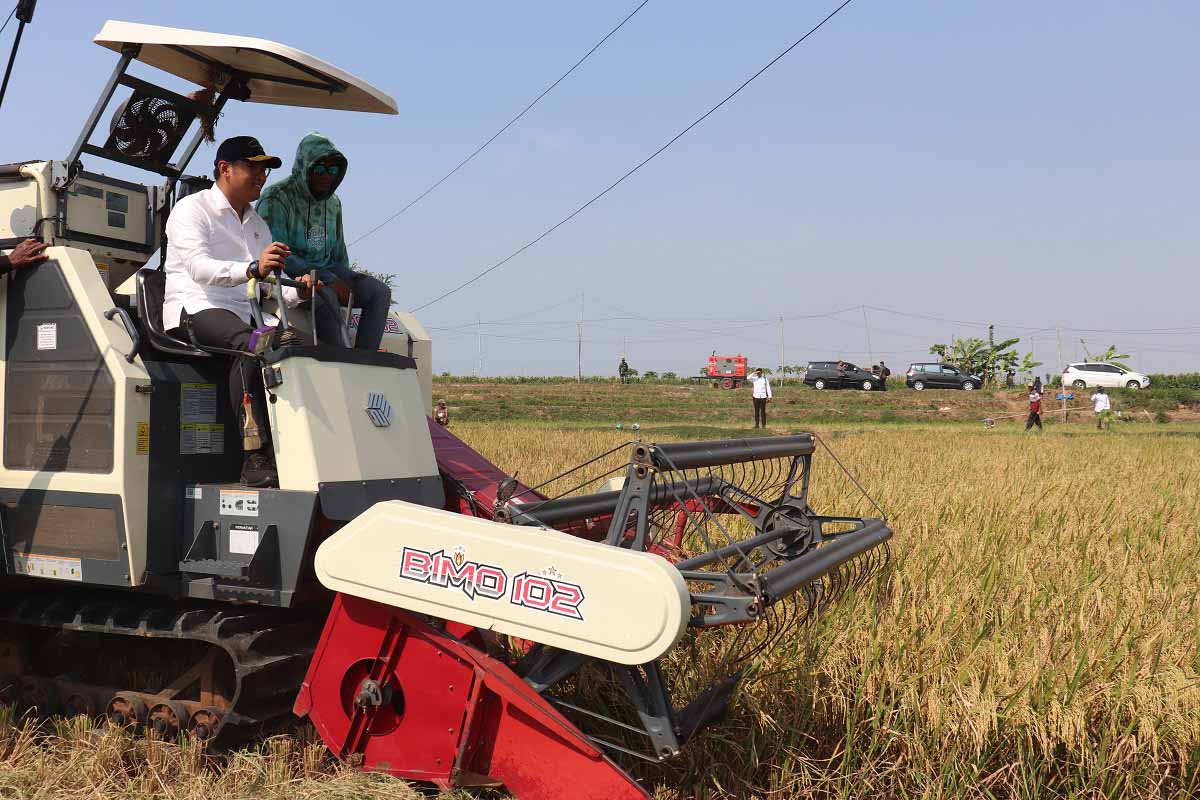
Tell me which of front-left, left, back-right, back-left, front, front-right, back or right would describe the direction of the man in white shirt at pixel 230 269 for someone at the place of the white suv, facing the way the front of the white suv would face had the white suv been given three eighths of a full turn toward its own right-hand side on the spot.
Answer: front-left

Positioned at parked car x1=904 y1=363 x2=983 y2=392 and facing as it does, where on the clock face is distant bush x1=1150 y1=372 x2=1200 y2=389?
The distant bush is roughly at 12 o'clock from the parked car.

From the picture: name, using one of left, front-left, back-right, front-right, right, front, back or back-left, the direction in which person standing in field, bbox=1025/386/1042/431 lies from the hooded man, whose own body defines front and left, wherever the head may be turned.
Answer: left

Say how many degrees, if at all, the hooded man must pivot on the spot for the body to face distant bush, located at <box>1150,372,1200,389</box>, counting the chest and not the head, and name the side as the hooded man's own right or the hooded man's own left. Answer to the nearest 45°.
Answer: approximately 90° to the hooded man's own left

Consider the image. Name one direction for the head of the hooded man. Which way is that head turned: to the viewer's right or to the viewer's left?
to the viewer's right

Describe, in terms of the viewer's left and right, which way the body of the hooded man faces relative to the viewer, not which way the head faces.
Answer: facing the viewer and to the right of the viewer

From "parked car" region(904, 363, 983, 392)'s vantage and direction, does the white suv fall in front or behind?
in front

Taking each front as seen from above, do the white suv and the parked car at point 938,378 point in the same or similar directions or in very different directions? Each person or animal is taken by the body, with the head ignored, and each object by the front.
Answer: same or similar directions

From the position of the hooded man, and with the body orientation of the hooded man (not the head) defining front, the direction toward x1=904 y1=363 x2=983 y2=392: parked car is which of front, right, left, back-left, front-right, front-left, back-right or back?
left

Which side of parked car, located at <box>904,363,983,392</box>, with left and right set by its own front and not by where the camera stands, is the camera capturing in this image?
right

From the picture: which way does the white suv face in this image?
to the viewer's right

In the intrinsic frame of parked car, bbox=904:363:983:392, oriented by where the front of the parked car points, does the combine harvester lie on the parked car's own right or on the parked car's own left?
on the parked car's own right
